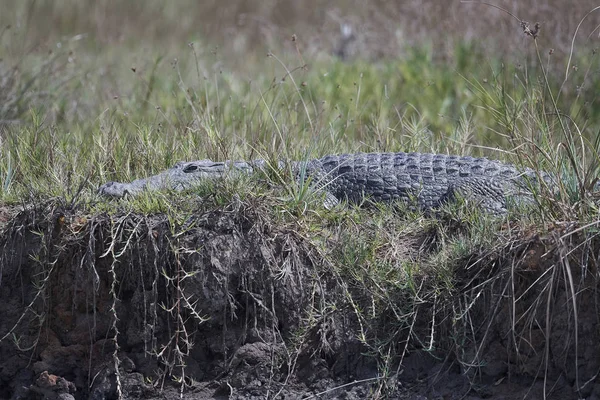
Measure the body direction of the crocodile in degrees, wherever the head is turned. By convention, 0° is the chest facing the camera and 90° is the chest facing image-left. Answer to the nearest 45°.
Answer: approximately 90°
